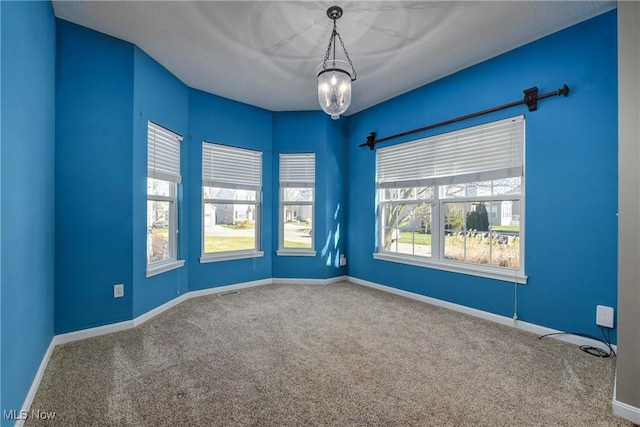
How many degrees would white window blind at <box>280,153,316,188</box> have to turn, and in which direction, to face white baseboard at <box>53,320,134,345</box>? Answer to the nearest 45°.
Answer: approximately 45° to its right

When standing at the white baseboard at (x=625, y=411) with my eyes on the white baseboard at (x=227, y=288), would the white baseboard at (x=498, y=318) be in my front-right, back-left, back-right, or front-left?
front-right

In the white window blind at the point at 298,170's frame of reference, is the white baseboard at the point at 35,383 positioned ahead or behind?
ahead

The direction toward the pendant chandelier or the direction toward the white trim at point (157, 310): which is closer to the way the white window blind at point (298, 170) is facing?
the pendant chandelier

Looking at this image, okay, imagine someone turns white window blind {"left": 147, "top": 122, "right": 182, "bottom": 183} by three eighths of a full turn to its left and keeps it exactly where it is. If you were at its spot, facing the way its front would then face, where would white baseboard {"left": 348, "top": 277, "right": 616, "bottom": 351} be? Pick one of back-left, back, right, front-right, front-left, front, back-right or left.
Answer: back-right

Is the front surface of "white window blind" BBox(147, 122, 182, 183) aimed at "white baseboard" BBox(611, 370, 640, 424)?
yes

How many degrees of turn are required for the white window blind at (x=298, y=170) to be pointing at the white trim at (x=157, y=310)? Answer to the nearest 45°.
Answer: approximately 45° to its right

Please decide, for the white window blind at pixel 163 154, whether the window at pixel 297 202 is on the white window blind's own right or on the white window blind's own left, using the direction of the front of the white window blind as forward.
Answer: on the white window blind's own left

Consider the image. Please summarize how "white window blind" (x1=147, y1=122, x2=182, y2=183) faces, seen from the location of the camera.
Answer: facing the viewer and to the right of the viewer

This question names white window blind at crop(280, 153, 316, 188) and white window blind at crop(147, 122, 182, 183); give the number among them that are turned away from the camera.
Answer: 0

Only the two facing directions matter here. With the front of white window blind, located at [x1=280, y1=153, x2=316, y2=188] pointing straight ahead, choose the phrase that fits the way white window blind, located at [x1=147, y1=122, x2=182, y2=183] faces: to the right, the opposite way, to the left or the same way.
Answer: to the left

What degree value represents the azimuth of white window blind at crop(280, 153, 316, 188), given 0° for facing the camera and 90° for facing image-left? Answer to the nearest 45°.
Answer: approximately 0°

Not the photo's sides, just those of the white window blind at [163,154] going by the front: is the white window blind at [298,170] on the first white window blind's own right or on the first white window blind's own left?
on the first white window blind's own left

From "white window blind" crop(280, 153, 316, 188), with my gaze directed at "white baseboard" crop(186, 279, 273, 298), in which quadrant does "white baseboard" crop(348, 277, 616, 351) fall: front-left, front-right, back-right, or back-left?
back-left
